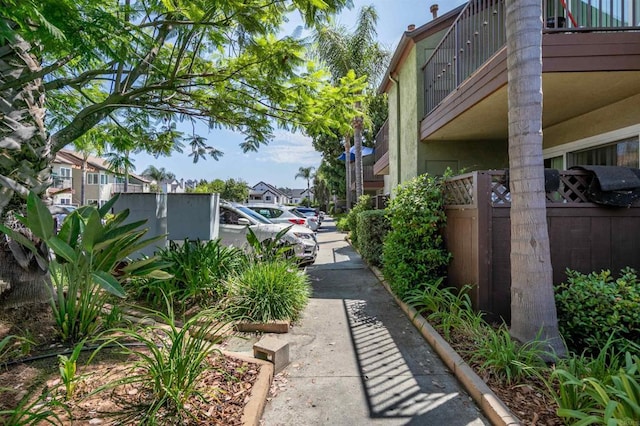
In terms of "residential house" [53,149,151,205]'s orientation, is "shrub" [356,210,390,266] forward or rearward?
forward

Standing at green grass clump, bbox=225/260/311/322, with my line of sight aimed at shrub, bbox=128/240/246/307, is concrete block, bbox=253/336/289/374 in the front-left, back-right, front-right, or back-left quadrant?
back-left

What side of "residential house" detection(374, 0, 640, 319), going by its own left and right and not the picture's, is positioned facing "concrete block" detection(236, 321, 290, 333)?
front

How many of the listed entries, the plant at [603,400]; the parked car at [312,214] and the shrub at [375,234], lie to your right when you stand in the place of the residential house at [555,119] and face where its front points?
2

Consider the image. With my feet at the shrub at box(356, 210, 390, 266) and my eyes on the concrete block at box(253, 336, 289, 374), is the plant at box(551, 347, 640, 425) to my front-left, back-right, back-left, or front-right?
front-left

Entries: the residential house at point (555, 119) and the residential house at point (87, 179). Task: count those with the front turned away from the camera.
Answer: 0

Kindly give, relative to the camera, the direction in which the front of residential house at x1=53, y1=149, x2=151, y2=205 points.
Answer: facing the viewer and to the right of the viewer

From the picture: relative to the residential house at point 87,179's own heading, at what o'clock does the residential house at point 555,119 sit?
the residential house at point 555,119 is roughly at 1 o'clock from the residential house at point 87,179.

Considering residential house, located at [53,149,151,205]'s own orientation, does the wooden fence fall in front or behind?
in front

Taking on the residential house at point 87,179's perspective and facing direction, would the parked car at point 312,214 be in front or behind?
in front

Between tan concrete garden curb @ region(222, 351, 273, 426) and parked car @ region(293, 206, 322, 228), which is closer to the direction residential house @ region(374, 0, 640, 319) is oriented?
the tan concrete garden curb

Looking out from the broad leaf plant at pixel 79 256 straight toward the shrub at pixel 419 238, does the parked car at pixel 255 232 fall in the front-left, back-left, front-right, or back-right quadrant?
front-left
